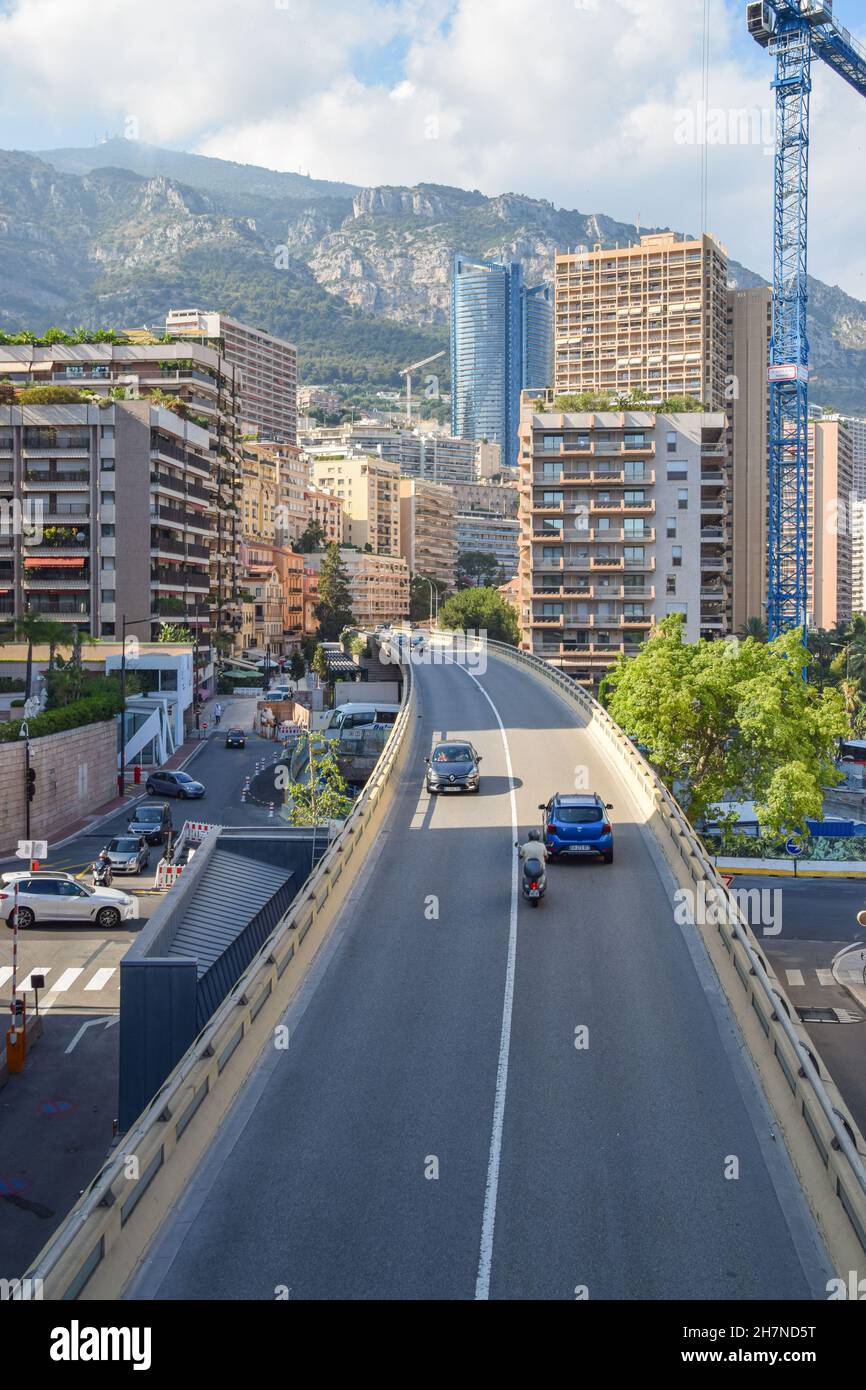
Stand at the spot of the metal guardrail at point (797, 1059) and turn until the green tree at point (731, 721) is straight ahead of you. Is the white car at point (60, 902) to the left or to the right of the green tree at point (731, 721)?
left

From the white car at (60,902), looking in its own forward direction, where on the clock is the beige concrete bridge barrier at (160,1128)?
The beige concrete bridge barrier is roughly at 3 o'clock from the white car.

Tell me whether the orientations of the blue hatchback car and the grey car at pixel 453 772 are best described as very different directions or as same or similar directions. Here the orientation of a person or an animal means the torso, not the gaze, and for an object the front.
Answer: very different directions

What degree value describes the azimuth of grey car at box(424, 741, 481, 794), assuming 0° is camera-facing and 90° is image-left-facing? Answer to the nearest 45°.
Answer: approximately 0°

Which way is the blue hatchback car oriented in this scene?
away from the camera

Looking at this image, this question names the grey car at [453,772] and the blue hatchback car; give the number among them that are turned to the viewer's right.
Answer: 0

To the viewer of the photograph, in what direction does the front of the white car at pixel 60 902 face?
facing to the right of the viewer

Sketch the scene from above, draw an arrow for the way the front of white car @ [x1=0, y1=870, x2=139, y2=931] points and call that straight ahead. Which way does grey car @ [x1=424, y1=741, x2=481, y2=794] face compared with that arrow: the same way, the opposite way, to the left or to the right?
to the right

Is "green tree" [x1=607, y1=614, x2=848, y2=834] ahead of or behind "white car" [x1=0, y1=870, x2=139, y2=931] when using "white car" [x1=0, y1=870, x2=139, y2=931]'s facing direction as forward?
ahead

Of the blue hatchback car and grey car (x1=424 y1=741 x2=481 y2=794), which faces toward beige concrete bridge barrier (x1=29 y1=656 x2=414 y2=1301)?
the grey car

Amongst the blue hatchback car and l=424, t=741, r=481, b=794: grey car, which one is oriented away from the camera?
the blue hatchback car

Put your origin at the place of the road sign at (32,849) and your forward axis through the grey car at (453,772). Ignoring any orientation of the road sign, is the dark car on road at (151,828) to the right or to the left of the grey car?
left
